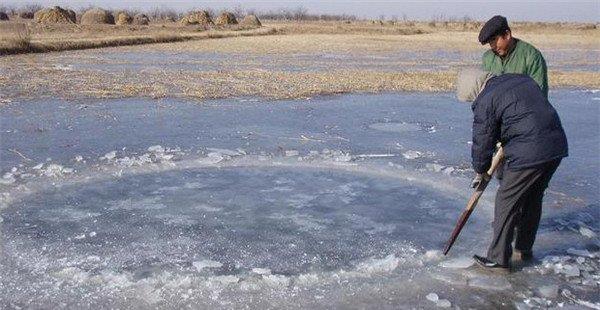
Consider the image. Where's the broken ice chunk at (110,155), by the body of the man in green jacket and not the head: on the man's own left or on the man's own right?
on the man's own right

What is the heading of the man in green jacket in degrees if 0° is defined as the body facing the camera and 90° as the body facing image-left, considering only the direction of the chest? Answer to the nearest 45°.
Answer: approximately 45°

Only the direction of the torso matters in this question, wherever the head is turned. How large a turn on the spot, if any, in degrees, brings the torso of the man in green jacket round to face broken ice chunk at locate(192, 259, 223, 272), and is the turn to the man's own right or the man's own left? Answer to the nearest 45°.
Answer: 0° — they already face it

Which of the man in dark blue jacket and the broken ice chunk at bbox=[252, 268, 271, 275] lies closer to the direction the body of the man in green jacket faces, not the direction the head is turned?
the broken ice chunk

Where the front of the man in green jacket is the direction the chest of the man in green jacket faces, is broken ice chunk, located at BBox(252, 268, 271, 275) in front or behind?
in front

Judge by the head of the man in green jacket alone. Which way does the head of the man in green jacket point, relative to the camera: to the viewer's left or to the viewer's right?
to the viewer's left
